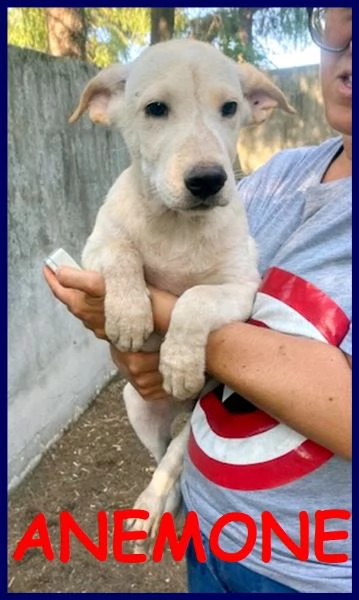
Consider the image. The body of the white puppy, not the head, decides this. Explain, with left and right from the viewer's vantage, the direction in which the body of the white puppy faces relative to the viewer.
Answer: facing the viewer

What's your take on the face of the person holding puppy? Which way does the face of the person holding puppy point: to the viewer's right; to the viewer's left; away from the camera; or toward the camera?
toward the camera
